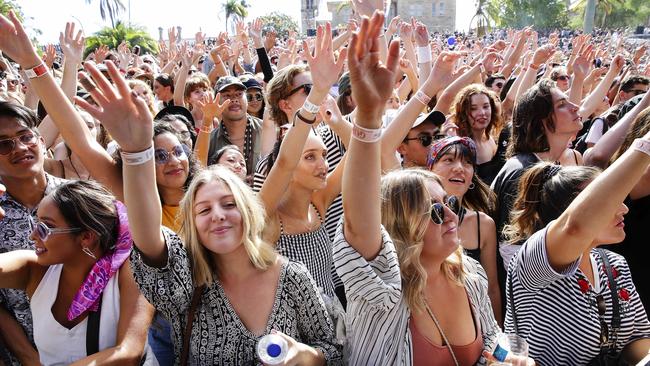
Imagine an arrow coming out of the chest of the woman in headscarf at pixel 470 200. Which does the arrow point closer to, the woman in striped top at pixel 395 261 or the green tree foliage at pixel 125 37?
the woman in striped top

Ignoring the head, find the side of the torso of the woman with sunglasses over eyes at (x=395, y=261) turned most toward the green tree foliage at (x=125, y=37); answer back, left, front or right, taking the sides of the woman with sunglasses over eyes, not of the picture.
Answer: back

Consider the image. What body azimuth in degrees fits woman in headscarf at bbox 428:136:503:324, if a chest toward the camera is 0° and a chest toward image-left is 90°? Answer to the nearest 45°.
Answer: approximately 45°

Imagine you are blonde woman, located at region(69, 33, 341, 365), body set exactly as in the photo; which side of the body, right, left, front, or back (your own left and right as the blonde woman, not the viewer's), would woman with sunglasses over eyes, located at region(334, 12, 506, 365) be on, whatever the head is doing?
left

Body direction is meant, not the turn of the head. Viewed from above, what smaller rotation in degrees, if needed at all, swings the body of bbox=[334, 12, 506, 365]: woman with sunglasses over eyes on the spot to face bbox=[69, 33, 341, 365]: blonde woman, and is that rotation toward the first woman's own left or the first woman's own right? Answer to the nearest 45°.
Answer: approximately 135° to the first woman's own right

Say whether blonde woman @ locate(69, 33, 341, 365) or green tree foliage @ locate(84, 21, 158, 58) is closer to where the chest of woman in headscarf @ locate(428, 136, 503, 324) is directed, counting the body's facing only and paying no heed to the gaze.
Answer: the blonde woman

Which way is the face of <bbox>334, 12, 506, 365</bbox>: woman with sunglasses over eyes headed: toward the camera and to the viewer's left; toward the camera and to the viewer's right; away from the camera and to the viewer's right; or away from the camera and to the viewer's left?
toward the camera and to the viewer's right
